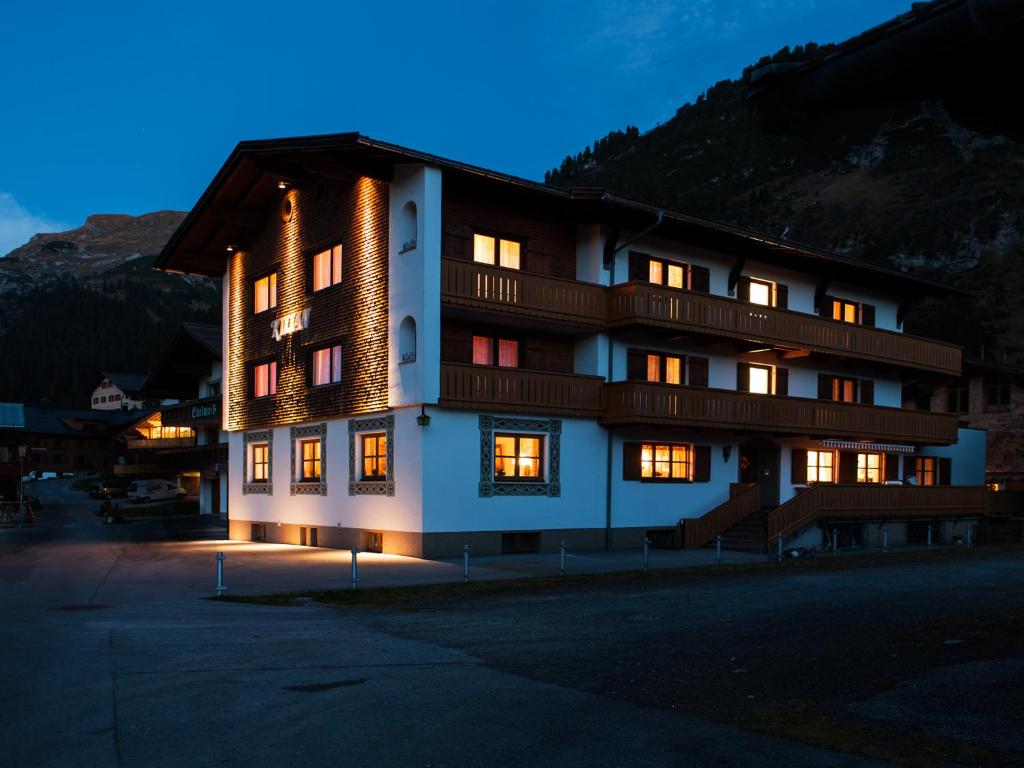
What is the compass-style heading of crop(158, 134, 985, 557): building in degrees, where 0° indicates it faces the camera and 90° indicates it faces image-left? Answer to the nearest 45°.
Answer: approximately 315°

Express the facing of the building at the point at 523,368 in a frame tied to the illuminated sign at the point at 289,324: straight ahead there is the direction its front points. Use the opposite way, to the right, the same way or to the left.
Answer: to the left

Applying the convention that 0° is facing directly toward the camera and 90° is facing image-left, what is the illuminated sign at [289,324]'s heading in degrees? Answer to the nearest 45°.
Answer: approximately 45°
